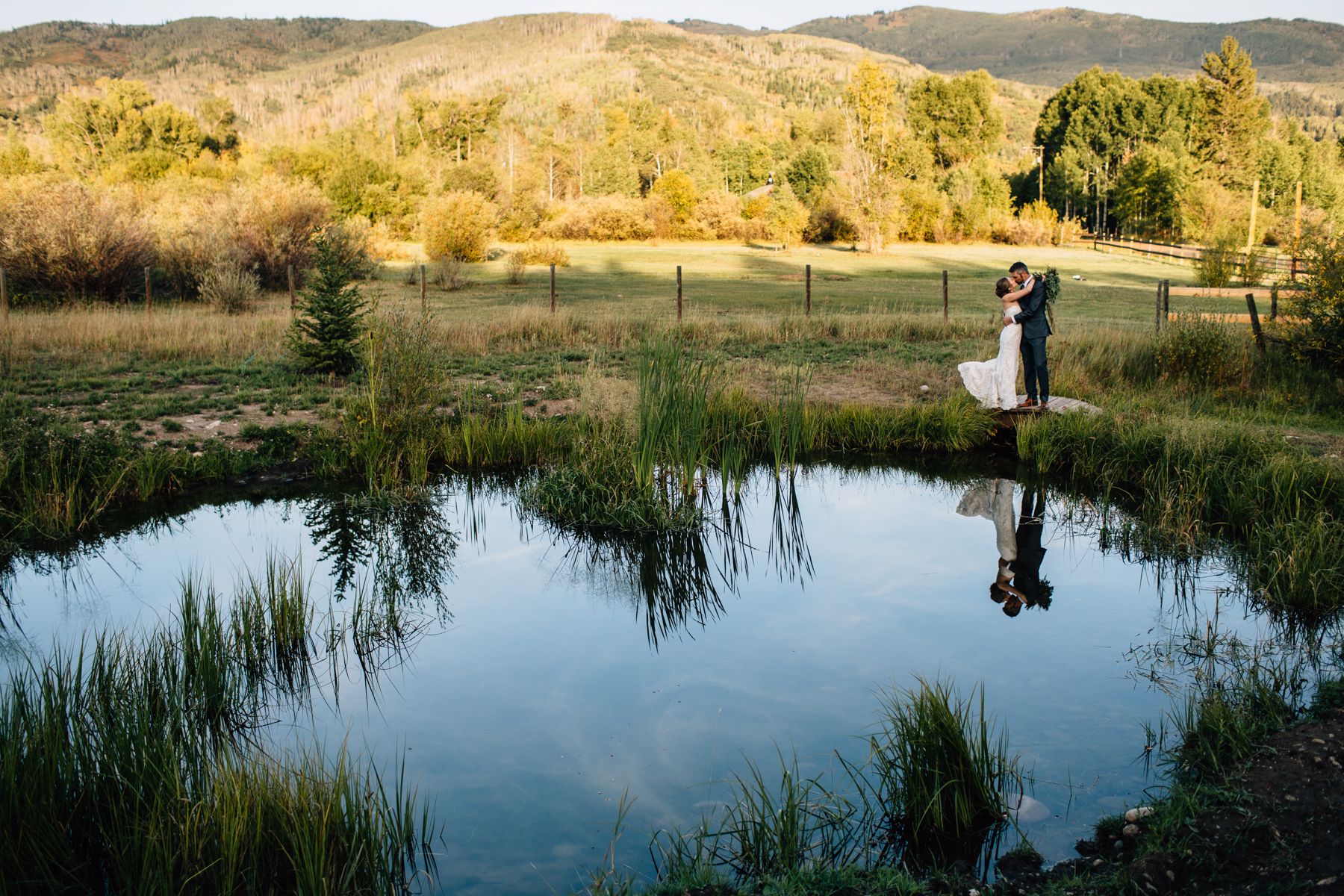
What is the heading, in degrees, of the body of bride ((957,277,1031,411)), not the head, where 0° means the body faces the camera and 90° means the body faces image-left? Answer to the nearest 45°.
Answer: approximately 270°

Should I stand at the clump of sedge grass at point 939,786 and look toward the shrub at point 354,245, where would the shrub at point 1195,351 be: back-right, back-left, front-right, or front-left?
front-right

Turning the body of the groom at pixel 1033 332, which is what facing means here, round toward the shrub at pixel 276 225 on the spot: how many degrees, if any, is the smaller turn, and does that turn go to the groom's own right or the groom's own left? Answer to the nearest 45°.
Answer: approximately 45° to the groom's own right

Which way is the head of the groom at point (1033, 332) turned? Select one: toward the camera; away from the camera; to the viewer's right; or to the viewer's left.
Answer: to the viewer's left

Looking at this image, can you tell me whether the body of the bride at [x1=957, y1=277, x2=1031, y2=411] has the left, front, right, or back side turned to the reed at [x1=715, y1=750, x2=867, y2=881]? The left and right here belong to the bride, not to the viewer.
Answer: right

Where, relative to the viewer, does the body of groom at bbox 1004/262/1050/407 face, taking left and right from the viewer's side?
facing to the left of the viewer

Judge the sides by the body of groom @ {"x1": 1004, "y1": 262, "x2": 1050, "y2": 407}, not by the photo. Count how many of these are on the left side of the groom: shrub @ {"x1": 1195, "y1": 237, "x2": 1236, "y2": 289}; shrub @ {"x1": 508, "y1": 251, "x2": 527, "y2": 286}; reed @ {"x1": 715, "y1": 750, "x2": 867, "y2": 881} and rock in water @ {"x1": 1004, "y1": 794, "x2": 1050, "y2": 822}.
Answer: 2

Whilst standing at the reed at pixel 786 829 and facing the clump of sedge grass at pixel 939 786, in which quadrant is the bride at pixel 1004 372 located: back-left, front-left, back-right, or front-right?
front-left

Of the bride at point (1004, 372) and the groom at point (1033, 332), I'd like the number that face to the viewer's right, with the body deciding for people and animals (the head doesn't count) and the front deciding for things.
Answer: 1

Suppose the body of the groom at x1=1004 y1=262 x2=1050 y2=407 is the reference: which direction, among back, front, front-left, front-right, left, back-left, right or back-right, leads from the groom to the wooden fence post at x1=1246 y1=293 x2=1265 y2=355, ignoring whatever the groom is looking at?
back-right

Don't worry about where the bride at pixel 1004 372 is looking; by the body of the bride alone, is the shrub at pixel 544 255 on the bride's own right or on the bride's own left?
on the bride's own left

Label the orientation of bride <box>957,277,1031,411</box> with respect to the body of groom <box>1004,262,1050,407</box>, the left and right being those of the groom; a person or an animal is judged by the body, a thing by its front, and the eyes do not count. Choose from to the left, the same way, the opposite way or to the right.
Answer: the opposite way

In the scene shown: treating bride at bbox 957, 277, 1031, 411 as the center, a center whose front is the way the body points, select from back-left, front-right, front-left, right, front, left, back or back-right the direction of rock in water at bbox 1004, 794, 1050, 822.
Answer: right

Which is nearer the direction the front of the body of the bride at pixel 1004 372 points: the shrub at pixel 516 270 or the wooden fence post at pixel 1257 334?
the wooden fence post
